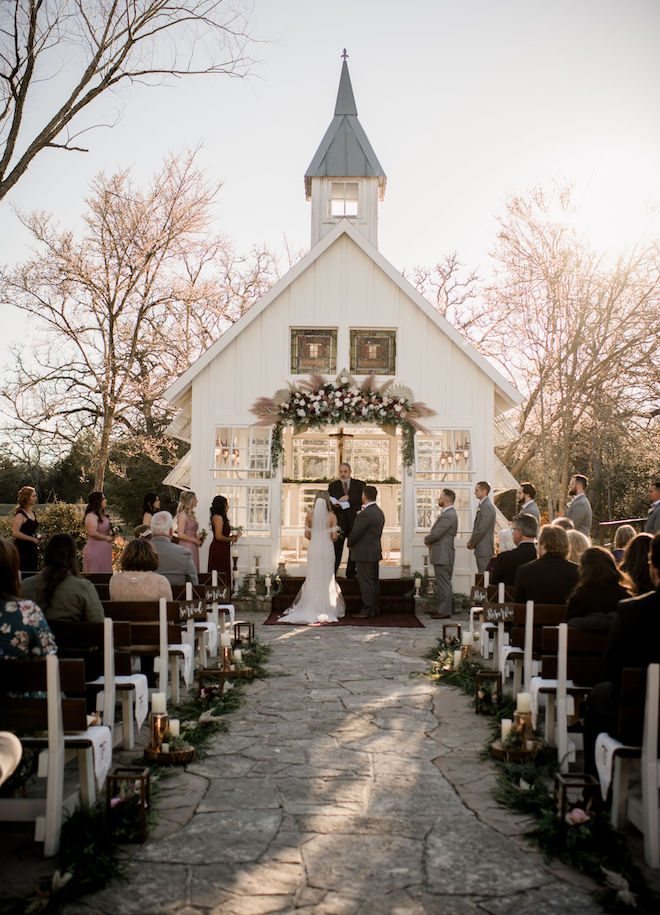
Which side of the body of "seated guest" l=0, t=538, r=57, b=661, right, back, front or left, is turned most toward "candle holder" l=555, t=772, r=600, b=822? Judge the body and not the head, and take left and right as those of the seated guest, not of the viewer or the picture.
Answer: right

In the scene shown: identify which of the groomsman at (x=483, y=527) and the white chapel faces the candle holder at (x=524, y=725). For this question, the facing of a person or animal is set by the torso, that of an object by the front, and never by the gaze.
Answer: the white chapel

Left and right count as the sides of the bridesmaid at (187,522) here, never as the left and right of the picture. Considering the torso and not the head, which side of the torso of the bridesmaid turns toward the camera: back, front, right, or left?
right

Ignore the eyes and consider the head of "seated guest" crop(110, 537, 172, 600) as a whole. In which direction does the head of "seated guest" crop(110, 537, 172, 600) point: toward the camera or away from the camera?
away from the camera

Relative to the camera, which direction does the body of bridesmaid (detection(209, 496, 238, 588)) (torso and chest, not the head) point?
to the viewer's right

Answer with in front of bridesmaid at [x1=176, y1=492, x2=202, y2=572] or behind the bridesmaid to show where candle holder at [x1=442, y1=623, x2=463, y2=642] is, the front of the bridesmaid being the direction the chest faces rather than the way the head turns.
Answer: in front

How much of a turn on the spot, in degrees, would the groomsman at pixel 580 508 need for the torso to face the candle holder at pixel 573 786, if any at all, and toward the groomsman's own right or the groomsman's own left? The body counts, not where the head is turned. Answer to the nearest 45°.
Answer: approximately 90° to the groomsman's own left

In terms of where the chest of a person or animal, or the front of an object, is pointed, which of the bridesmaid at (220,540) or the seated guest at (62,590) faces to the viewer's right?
the bridesmaid

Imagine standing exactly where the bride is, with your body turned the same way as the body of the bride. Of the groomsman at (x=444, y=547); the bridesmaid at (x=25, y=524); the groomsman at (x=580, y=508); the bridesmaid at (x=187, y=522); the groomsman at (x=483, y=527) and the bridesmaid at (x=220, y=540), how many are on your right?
3

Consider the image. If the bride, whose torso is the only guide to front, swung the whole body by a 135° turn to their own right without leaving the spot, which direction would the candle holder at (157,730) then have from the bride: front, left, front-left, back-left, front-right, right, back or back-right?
front-right

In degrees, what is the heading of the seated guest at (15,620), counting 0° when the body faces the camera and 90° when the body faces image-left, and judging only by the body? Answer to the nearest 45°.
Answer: approximately 180°

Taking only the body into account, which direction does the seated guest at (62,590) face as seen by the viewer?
away from the camera

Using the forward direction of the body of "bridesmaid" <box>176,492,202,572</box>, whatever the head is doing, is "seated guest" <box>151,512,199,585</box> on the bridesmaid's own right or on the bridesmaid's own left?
on the bridesmaid's own right

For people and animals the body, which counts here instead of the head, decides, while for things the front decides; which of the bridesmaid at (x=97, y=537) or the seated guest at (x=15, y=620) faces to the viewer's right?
the bridesmaid

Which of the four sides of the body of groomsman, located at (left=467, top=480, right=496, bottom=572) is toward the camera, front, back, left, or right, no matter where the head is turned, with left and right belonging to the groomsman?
left

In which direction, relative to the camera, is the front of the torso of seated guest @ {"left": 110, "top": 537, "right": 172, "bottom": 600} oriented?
away from the camera

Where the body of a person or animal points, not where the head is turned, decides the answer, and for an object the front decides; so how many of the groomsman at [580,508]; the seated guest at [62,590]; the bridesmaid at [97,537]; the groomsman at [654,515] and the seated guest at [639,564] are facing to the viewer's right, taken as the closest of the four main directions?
1

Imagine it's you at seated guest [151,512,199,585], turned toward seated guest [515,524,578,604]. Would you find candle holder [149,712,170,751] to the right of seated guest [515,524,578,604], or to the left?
right

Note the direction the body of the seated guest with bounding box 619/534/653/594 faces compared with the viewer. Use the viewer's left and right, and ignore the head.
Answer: facing away from the viewer

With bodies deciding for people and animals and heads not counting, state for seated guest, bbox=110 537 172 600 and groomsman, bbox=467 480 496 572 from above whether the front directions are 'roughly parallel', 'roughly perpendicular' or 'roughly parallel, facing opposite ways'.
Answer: roughly perpendicular
